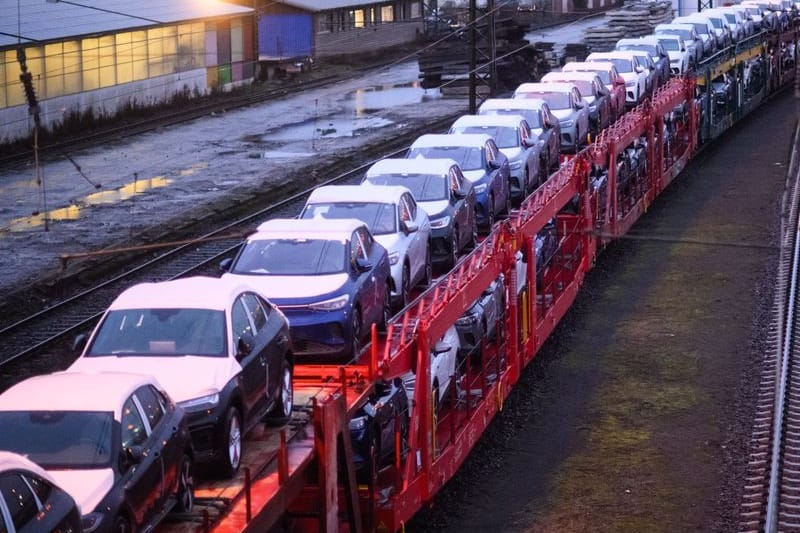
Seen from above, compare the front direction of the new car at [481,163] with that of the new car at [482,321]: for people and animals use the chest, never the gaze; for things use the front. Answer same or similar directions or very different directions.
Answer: same or similar directions

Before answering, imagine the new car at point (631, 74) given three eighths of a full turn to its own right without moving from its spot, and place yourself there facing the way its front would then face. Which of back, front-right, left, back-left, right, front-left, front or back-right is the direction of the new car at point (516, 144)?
back-left

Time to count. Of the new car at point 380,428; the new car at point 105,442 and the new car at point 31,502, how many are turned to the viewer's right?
0

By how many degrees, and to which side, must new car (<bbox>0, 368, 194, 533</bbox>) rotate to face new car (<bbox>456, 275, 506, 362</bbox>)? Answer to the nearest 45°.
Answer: approximately 180°

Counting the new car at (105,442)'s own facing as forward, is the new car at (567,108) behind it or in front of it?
behind

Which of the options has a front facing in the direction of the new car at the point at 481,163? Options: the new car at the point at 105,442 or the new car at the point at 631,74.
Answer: the new car at the point at 631,74

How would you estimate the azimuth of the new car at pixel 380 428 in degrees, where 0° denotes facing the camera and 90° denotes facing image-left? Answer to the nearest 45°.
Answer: approximately 45°

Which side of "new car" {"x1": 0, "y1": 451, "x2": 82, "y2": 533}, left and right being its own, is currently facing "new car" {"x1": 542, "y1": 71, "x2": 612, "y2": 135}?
back

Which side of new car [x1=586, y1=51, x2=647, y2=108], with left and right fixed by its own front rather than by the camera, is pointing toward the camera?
front

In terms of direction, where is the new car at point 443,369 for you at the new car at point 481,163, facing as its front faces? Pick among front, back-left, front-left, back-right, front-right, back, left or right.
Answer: front-left

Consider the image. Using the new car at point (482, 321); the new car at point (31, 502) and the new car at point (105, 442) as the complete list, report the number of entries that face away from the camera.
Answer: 0

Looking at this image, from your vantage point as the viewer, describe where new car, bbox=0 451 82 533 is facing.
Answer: facing the viewer and to the left of the viewer

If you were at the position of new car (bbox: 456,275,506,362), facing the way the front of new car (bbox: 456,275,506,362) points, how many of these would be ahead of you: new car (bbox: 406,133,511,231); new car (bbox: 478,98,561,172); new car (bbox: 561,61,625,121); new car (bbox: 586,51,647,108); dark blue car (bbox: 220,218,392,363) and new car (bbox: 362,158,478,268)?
2

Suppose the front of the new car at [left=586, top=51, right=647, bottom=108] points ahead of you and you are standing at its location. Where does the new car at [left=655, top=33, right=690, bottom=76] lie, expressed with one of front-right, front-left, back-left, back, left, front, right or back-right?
back

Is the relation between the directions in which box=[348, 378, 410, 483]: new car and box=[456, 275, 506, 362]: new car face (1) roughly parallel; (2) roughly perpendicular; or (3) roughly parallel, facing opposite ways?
roughly parallel

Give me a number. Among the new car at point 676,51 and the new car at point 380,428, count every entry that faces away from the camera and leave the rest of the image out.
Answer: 0

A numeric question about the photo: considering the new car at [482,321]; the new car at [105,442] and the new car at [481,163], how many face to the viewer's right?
0

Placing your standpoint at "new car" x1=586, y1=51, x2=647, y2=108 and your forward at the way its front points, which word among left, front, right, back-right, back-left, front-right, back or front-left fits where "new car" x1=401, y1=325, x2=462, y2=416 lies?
front
